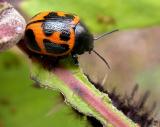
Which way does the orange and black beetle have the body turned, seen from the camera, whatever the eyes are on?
to the viewer's right
